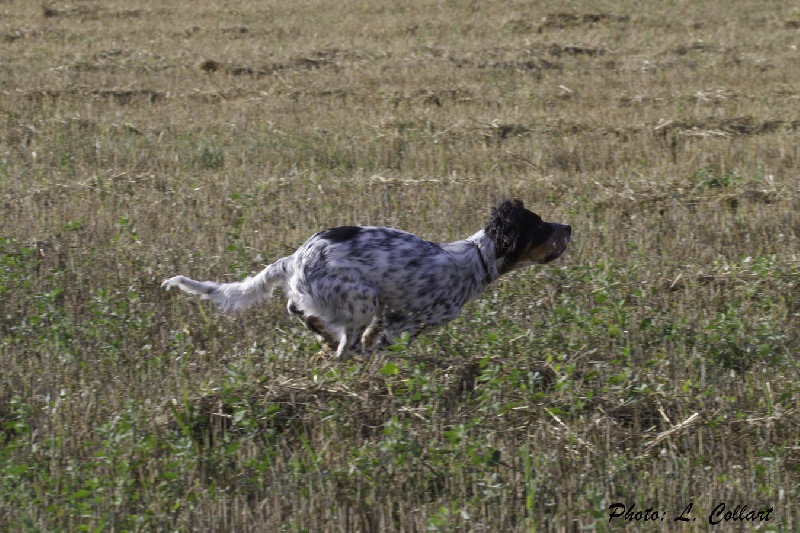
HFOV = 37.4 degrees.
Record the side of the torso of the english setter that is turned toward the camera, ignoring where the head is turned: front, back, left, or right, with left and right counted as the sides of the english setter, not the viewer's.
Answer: right
